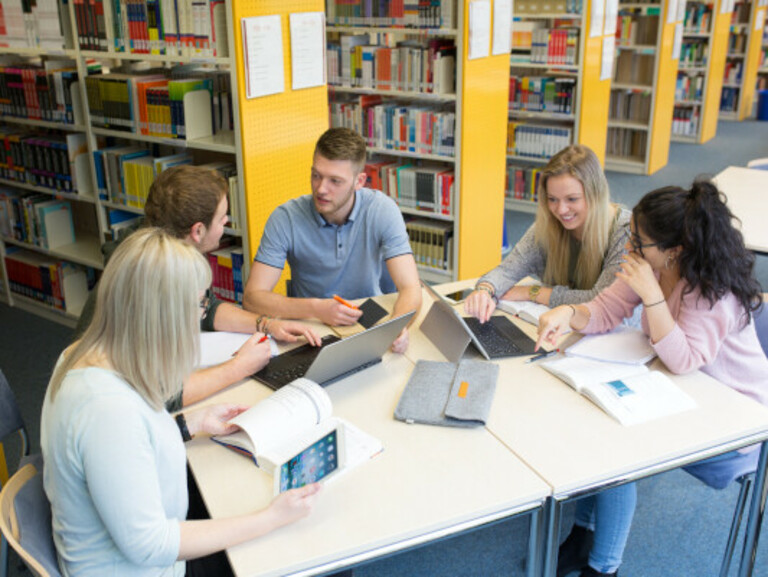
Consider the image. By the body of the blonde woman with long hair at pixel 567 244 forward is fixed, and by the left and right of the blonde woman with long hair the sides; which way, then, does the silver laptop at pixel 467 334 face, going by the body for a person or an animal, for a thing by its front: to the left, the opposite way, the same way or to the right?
the opposite way

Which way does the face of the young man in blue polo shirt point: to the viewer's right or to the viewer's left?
to the viewer's left

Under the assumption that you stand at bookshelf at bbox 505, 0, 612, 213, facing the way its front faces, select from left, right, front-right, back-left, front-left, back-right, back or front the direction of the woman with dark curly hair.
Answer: front-left

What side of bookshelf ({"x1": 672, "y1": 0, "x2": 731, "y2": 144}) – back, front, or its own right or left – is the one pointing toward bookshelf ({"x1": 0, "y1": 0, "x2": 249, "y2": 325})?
front

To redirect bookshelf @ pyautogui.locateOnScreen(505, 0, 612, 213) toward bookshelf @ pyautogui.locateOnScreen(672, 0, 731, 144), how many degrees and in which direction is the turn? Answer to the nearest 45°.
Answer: approximately 180°

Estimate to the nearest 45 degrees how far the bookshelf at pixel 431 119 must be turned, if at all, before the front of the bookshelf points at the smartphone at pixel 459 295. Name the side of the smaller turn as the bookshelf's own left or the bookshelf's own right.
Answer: approximately 45° to the bookshelf's own left

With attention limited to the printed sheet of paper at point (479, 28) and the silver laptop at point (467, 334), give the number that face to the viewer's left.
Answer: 0

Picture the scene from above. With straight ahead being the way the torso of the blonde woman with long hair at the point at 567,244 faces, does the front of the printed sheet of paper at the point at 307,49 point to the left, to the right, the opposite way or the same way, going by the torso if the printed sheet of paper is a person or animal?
to the left

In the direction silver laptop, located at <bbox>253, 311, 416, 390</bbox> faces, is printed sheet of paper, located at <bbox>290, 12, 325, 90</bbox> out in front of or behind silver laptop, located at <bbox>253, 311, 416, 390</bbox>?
in front

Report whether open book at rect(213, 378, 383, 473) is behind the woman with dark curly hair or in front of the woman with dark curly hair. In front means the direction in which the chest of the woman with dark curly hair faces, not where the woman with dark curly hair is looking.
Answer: in front

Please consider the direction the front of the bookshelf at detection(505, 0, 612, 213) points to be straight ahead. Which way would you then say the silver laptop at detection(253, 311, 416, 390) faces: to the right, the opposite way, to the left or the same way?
to the right

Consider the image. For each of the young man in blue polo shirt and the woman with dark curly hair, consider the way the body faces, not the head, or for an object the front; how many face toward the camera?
1

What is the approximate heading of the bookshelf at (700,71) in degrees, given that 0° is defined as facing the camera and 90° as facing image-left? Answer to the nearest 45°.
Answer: approximately 45°

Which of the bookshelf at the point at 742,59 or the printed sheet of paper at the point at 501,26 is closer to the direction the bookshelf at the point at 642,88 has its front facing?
the printed sheet of paper
